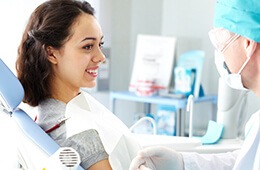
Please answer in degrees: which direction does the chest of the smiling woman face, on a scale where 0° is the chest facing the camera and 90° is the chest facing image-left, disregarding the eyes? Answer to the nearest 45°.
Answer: approximately 270°

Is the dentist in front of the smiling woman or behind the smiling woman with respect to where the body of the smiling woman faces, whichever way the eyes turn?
in front

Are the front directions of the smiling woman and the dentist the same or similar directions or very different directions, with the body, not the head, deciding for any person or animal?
very different directions

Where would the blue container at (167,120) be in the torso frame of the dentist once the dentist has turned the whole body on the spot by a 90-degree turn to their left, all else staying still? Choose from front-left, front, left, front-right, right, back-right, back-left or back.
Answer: back

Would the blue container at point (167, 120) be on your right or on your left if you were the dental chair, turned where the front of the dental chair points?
on your left

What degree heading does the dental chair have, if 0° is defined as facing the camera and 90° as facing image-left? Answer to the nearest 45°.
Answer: approximately 270°

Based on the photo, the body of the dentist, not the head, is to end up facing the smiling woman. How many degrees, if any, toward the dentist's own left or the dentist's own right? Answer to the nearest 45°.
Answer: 0° — they already face them

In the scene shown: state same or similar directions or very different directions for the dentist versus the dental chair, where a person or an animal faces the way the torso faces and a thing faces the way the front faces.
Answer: very different directions

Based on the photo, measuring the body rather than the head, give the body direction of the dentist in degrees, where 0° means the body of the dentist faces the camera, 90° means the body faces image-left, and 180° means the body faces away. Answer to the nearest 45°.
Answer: approximately 90°

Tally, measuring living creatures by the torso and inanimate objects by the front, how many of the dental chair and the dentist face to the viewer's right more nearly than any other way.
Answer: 1

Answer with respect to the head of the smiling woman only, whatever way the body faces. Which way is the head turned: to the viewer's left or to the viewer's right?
to the viewer's right
